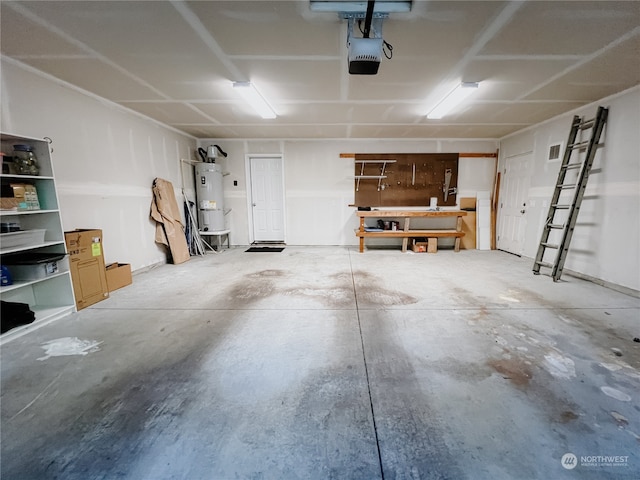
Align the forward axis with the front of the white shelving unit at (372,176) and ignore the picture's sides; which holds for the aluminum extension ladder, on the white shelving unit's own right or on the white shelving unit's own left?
on the white shelving unit's own left

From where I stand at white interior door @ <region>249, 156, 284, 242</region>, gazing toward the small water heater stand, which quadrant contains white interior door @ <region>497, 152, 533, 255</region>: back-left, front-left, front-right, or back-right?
back-left

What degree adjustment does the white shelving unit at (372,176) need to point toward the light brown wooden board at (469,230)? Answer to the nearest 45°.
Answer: approximately 90° to its left

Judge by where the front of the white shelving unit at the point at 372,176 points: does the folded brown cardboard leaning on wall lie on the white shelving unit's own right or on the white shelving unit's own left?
on the white shelving unit's own right

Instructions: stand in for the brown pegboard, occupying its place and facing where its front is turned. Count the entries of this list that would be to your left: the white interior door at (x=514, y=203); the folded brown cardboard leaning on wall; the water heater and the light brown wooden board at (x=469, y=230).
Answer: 2

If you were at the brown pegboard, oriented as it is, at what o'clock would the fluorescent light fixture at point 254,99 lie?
The fluorescent light fixture is roughly at 1 o'clock from the brown pegboard.

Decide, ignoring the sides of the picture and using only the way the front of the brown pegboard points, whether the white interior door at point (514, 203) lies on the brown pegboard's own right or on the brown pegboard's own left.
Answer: on the brown pegboard's own left

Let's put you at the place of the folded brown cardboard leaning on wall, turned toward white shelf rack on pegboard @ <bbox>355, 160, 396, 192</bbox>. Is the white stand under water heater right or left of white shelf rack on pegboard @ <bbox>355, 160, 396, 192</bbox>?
left

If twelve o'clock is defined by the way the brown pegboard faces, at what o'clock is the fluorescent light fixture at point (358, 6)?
The fluorescent light fixture is roughly at 12 o'clock from the brown pegboard.

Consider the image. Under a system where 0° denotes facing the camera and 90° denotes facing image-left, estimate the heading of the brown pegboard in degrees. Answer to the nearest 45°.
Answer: approximately 0°

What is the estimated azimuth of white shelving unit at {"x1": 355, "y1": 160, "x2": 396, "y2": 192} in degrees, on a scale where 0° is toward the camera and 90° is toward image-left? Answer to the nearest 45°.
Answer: approximately 0°

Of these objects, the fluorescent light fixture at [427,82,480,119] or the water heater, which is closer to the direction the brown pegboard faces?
the fluorescent light fixture
